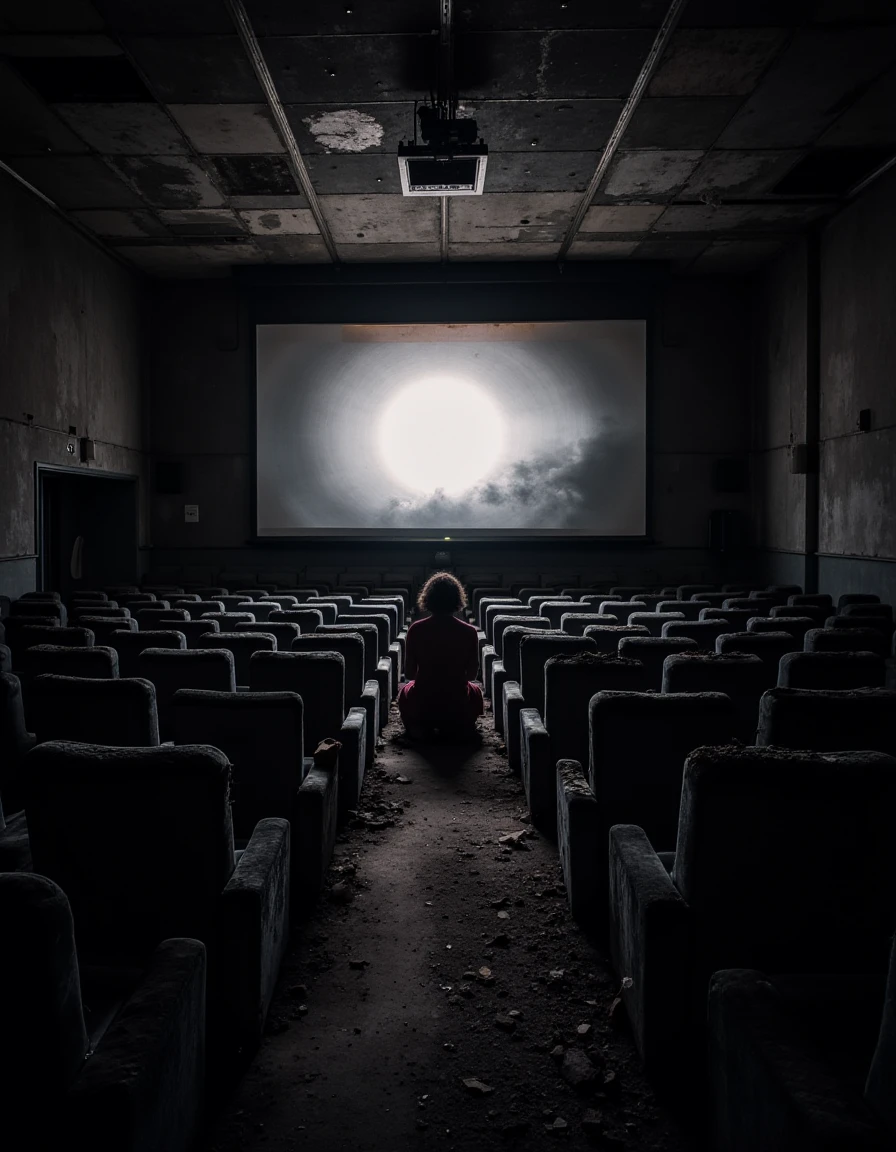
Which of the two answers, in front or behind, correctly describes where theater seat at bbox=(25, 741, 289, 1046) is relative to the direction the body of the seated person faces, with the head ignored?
behind

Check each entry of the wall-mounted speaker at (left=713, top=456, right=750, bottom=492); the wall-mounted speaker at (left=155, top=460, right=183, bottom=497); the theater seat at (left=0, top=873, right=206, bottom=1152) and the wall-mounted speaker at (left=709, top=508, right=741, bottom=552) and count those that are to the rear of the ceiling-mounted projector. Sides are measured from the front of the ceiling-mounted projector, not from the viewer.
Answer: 1

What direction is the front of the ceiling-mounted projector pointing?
away from the camera

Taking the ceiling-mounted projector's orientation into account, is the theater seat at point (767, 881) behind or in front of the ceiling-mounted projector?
behind

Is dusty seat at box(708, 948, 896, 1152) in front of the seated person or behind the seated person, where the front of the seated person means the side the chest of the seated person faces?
behind

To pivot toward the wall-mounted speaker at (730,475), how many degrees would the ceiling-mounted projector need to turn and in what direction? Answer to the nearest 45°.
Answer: approximately 45° to its right

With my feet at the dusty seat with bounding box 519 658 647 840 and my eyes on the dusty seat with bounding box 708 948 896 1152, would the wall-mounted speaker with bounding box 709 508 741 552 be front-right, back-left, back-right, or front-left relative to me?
back-left

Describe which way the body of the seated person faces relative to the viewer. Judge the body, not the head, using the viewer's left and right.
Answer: facing away from the viewer

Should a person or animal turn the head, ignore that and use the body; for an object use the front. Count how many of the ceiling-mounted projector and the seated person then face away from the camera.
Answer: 2

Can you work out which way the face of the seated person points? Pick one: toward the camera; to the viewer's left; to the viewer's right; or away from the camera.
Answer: away from the camera

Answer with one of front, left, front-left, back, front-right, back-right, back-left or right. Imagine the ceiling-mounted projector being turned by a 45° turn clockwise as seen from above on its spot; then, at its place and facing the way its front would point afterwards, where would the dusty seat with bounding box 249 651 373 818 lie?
back-right

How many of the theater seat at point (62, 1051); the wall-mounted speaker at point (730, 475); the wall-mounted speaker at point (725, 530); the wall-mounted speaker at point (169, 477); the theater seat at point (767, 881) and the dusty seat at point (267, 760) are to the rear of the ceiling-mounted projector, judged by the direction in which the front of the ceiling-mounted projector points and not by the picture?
3

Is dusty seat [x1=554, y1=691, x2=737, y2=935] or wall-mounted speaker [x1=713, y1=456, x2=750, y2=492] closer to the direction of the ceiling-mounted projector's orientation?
the wall-mounted speaker
